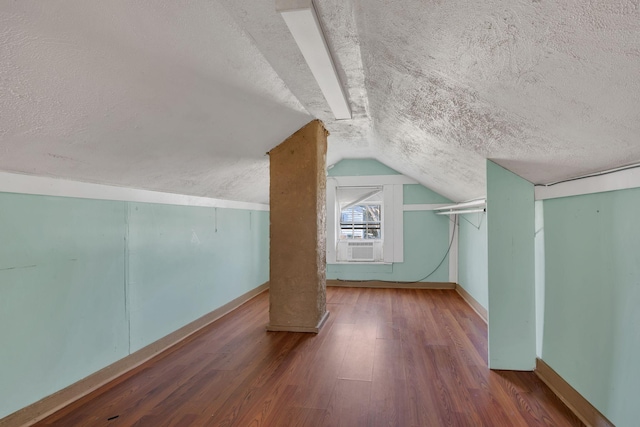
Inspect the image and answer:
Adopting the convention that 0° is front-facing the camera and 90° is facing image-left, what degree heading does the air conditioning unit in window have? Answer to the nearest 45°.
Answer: approximately 0°

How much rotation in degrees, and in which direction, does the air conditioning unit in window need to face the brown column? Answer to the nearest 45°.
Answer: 0° — it already faces it
